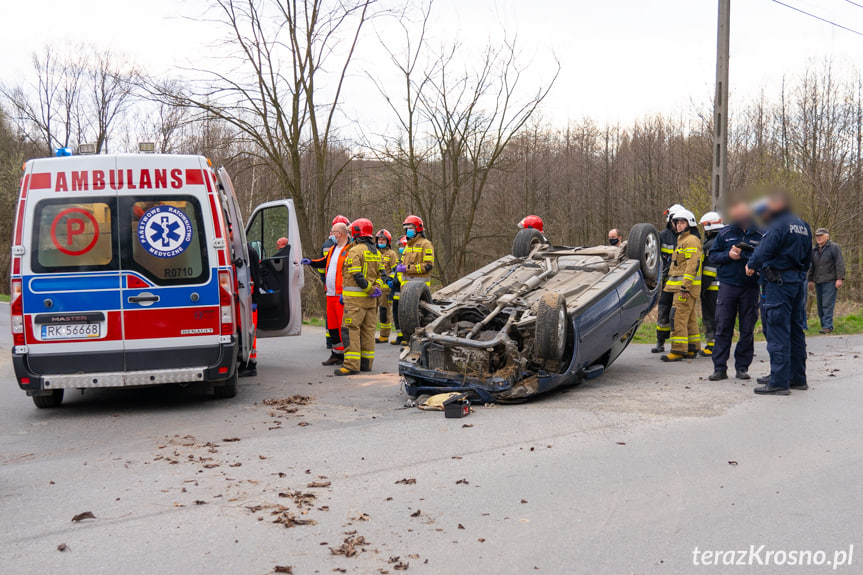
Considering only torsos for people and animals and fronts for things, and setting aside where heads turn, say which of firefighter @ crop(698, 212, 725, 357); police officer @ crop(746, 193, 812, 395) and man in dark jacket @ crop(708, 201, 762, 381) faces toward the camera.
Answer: the man in dark jacket

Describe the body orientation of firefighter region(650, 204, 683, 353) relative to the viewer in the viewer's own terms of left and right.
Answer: facing to the left of the viewer

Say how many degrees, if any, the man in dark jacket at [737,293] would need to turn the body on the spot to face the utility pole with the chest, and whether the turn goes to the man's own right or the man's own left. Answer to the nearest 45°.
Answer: approximately 180°

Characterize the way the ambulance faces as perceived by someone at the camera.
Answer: facing away from the viewer

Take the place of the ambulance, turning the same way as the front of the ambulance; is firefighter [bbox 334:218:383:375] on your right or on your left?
on your right

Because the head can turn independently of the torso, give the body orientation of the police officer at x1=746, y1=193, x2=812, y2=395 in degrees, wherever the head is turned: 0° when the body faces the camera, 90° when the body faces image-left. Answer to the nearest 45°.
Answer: approximately 135°

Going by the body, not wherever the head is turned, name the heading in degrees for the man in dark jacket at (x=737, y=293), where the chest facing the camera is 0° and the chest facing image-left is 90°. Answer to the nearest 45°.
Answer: approximately 0°

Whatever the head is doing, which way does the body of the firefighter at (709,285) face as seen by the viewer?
to the viewer's left

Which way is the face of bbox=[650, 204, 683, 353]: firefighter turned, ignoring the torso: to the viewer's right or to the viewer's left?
to the viewer's left
